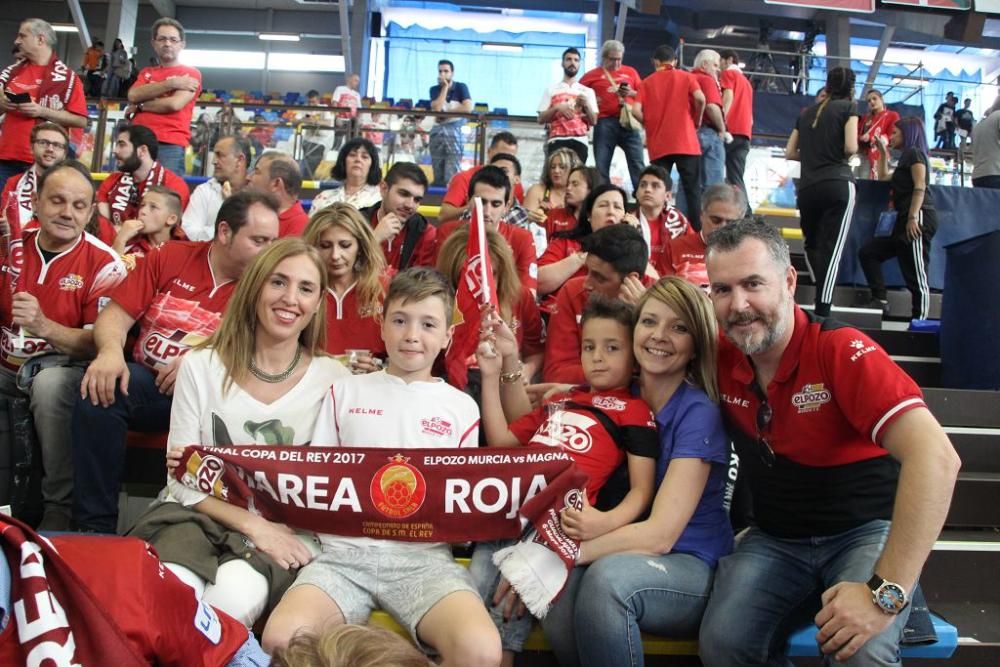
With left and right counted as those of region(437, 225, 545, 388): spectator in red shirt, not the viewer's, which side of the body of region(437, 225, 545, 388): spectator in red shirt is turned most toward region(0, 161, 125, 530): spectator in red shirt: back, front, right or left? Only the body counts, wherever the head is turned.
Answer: right

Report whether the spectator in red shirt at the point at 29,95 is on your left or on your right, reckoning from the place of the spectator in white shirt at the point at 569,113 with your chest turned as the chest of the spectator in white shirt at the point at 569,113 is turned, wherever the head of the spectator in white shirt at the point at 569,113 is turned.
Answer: on your right

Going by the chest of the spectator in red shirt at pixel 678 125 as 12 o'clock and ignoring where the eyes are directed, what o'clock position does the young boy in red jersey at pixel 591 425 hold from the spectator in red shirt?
The young boy in red jersey is roughly at 6 o'clock from the spectator in red shirt.

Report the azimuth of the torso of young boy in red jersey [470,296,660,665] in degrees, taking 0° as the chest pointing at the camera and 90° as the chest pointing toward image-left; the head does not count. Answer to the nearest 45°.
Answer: approximately 45°

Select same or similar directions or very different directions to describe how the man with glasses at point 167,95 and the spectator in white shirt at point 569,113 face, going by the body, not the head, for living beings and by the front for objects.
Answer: same or similar directions

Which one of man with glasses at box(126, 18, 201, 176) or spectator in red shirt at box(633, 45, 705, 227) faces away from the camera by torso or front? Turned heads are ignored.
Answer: the spectator in red shirt

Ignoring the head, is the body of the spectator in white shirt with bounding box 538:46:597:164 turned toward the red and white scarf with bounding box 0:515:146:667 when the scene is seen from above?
yes

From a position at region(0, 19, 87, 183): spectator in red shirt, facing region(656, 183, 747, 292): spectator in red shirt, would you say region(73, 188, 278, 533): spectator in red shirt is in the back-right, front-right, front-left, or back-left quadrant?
front-right

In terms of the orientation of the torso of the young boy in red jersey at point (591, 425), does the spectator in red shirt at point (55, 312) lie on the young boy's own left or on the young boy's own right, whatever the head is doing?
on the young boy's own right

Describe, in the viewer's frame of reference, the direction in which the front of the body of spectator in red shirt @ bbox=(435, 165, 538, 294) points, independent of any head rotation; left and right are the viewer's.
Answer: facing the viewer

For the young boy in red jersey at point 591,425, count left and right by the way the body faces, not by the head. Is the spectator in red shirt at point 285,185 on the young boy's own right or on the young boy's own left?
on the young boy's own right

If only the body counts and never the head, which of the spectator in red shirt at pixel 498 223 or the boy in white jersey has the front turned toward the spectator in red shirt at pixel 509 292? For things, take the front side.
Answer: the spectator in red shirt at pixel 498 223

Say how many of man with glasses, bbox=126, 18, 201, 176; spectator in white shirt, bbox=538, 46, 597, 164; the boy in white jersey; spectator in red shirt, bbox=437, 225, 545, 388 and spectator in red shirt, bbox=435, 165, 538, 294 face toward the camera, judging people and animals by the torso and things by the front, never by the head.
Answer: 5

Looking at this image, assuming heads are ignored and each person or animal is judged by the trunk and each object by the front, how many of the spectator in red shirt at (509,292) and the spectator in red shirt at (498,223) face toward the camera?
2

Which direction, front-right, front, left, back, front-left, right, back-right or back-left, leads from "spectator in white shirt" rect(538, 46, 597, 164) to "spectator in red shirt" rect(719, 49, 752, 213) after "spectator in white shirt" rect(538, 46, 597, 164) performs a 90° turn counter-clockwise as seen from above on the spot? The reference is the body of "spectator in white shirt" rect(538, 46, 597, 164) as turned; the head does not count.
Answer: front

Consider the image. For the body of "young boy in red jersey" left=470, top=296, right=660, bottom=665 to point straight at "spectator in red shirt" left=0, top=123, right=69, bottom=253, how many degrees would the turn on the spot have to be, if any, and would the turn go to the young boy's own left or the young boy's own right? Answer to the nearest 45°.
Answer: approximately 90° to the young boy's own right

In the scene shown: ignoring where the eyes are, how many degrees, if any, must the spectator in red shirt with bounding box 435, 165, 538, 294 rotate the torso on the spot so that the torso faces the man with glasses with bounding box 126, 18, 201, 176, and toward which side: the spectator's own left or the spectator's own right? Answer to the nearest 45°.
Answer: approximately 135° to the spectator's own right

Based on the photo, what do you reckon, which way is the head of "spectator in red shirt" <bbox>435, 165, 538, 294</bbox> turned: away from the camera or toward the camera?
toward the camera
